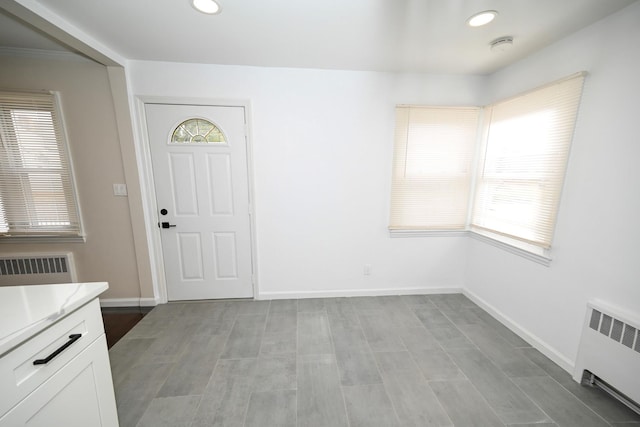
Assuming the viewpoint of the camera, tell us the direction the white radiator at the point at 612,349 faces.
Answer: facing the viewer and to the left of the viewer

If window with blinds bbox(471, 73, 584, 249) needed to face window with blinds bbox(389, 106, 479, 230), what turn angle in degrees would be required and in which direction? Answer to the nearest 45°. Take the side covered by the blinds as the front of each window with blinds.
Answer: approximately 45° to its right

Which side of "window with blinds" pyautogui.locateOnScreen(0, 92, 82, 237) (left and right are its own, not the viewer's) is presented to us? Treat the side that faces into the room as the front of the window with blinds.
front

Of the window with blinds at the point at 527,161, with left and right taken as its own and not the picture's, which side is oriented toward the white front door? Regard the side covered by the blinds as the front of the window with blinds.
front

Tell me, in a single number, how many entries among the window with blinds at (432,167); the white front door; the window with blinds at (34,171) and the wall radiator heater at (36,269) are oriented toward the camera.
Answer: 4

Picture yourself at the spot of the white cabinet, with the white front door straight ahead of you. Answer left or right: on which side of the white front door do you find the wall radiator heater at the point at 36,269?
left

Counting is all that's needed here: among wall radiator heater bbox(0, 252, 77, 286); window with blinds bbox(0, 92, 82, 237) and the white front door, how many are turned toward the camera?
3

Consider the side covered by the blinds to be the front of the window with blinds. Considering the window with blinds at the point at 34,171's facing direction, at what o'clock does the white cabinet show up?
The white cabinet is roughly at 12 o'clock from the window with blinds.

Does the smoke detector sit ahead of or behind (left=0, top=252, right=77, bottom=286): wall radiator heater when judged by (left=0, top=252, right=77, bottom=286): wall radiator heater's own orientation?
ahead

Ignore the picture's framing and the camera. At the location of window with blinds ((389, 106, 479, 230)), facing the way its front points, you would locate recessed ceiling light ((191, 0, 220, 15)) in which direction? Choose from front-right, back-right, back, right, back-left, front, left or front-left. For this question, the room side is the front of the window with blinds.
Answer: front-right

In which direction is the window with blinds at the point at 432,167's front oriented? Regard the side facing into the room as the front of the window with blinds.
toward the camera

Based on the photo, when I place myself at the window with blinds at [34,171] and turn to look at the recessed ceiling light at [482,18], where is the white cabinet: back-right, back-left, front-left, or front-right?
front-right

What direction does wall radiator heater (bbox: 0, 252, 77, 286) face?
toward the camera

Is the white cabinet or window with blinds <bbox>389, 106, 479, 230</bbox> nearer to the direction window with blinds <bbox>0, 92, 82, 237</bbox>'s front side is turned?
the white cabinet
